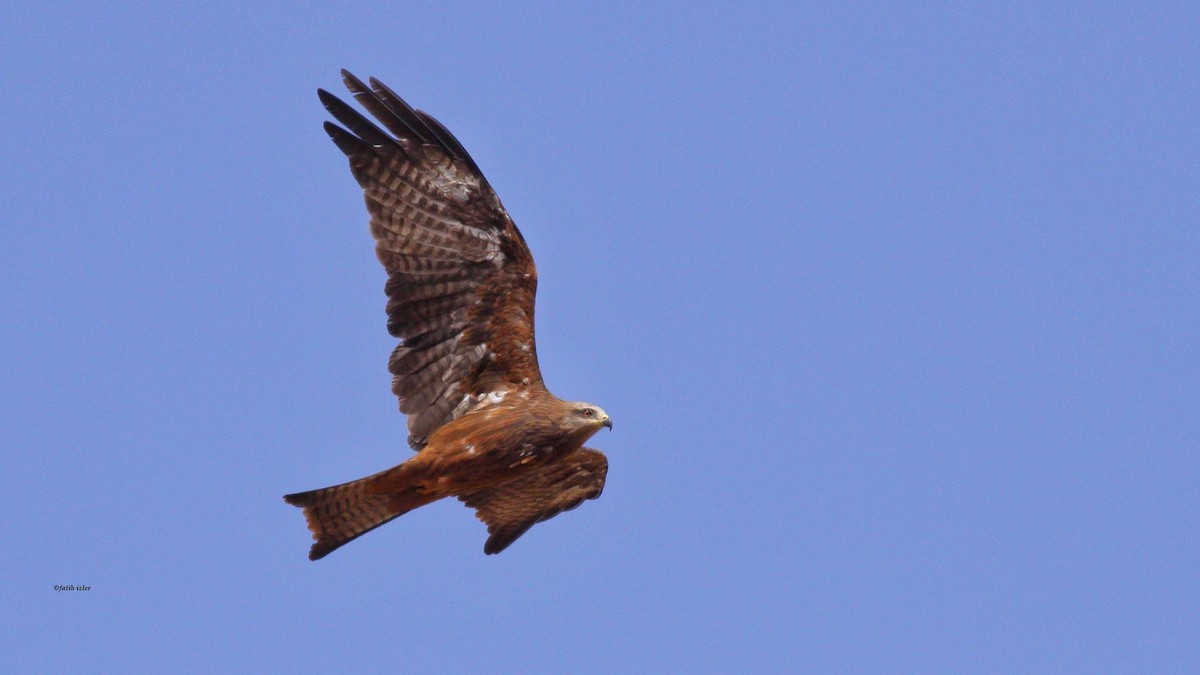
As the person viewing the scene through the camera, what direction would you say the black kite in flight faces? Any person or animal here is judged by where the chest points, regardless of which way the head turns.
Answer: facing to the right of the viewer
